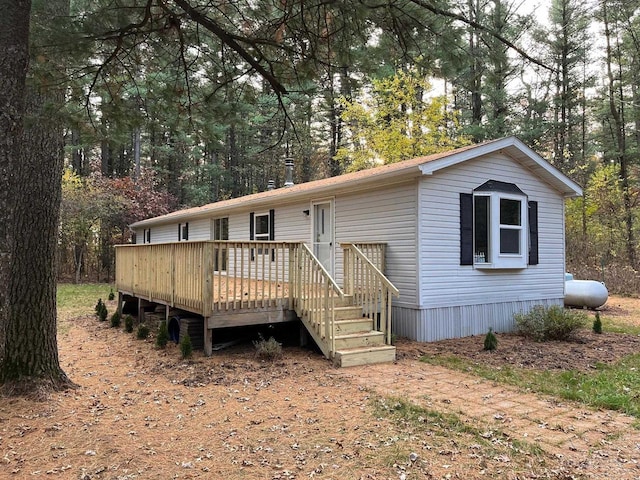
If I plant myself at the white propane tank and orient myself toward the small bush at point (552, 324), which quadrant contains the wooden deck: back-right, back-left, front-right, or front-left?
front-right

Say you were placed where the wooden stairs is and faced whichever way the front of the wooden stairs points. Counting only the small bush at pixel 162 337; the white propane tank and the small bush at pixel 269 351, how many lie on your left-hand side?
1

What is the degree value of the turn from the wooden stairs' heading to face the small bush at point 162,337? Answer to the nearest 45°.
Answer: approximately 135° to its right

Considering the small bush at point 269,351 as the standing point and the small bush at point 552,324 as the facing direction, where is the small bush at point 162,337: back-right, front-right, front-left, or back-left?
back-left

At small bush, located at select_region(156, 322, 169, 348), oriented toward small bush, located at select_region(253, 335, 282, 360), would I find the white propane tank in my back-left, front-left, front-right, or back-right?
front-left

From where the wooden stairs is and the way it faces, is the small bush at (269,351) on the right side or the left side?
on its right

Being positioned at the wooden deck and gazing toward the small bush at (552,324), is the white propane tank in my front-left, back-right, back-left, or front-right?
front-left

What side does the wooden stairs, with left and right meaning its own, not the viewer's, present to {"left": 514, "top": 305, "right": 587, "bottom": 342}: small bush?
left

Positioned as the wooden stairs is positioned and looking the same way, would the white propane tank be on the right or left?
on its left
